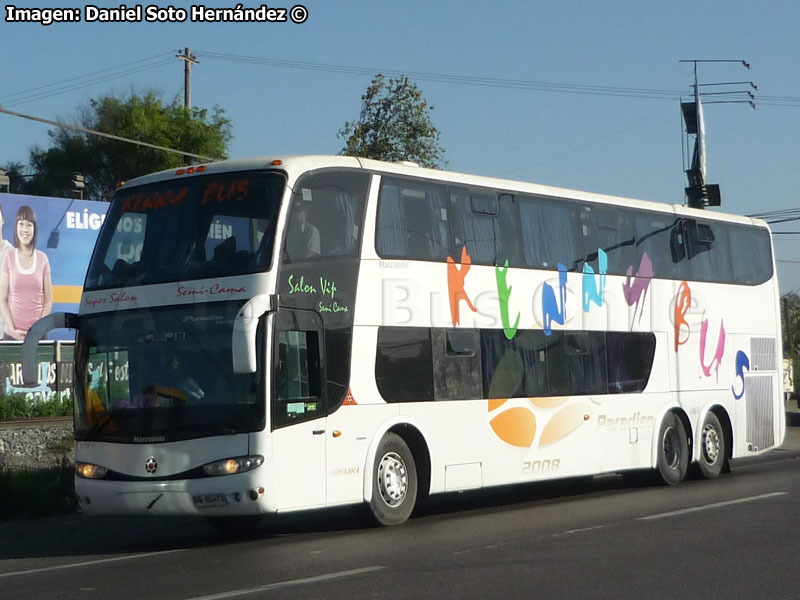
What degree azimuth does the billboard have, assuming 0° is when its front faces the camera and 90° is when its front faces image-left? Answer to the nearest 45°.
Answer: approximately 0°

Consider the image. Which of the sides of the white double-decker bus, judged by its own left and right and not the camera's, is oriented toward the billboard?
right

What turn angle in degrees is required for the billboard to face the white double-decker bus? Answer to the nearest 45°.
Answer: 0° — it already faces it

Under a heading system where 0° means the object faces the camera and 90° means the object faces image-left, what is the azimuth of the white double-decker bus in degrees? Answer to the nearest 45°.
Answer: approximately 45°
